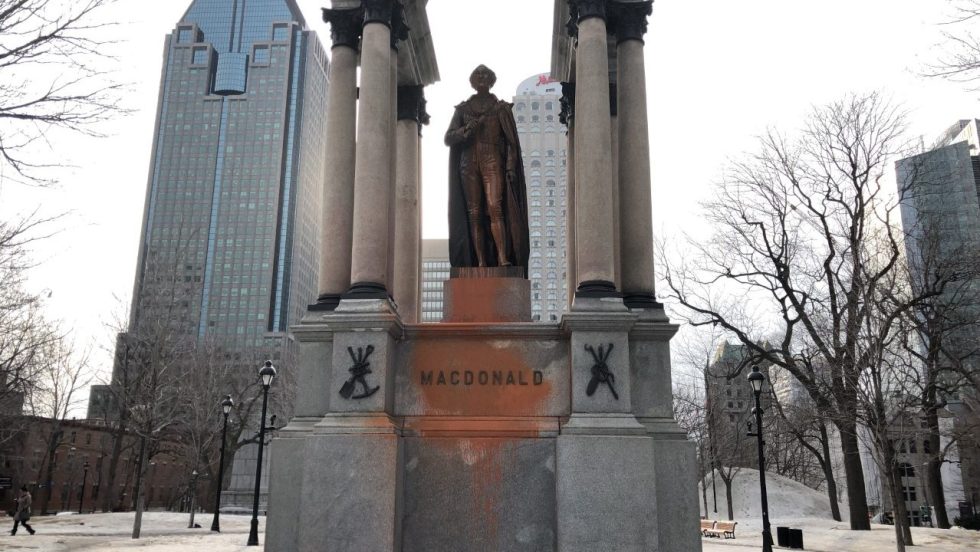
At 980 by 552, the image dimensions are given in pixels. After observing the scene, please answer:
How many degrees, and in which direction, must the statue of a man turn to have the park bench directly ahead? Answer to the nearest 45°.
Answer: approximately 135° to its left

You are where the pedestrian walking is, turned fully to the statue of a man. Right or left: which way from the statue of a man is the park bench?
left

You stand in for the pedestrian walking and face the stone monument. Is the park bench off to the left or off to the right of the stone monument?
left

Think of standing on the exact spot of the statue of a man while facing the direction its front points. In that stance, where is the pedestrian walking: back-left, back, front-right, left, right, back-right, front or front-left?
back-right

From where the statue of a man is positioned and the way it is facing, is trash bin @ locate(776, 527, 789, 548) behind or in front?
behind

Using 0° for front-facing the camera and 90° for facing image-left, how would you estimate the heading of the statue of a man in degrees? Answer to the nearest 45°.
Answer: approximately 0°

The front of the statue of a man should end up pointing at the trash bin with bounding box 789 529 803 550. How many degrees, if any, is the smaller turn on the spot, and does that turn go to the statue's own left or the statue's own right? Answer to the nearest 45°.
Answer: approximately 135° to the statue's own left
